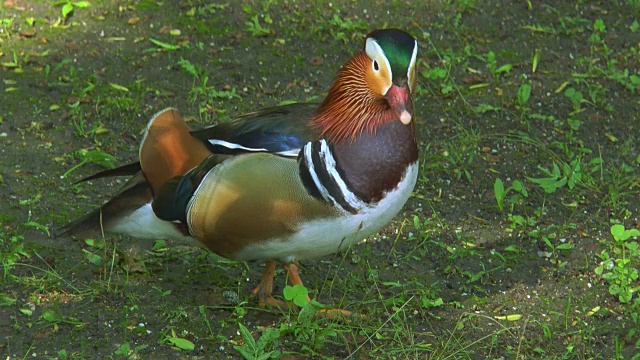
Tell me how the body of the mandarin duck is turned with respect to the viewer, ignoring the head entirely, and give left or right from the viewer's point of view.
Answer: facing the viewer and to the right of the viewer

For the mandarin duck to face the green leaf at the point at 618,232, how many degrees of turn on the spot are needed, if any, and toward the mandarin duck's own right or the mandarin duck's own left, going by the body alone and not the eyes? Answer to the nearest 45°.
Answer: approximately 45° to the mandarin duck's own left

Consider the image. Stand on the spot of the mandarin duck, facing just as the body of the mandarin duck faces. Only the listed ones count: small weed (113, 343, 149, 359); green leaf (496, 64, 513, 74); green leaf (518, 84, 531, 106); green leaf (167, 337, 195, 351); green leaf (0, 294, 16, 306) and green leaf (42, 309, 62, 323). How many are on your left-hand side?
2

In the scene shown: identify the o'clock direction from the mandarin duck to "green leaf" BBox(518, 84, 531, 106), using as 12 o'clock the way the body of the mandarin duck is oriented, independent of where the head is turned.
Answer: The green leaf is roughly at 9 o'clock from the mandarin duck.

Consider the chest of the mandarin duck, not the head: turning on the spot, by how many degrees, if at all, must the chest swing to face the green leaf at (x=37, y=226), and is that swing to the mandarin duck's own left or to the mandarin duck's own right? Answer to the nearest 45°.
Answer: approximately 180°

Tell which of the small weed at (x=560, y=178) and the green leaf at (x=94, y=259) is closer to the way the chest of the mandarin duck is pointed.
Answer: the small weed

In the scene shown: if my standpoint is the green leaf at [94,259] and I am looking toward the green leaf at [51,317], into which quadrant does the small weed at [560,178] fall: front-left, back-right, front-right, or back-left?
back-left

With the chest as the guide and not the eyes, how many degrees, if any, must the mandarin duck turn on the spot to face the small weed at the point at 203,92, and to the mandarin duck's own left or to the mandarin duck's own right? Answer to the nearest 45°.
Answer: approximately 135° to the mandarin duck's own left

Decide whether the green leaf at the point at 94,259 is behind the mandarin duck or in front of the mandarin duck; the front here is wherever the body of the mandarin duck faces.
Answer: behind

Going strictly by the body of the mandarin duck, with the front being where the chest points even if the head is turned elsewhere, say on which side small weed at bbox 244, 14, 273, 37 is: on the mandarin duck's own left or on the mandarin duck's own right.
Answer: on the mandarin duck's own left

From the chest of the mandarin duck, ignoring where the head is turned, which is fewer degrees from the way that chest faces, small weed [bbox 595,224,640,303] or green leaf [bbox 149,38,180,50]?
the small weed

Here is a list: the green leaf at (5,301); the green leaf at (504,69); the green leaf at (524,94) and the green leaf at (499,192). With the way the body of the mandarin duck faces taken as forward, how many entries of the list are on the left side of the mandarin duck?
3

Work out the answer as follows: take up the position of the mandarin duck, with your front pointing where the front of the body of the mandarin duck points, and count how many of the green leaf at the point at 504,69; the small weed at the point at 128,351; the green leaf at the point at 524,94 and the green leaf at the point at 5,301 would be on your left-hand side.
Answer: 2

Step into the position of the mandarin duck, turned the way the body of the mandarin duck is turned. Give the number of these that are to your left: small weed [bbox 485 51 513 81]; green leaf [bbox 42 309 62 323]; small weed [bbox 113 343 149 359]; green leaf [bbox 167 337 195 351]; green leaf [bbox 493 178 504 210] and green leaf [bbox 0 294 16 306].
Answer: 2

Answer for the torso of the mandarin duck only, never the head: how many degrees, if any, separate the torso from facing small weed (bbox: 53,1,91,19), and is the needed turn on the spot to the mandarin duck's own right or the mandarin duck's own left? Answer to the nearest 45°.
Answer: approximately 135° to the mandarin duck's own left

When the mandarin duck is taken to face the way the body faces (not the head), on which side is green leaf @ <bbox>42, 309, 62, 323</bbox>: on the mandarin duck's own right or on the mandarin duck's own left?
on the mandarin duck's own right

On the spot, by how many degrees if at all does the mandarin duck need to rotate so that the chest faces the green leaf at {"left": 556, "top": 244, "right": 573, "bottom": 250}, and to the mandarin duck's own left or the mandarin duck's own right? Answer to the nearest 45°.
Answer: approximately 45° to the mandarin duck's own left
